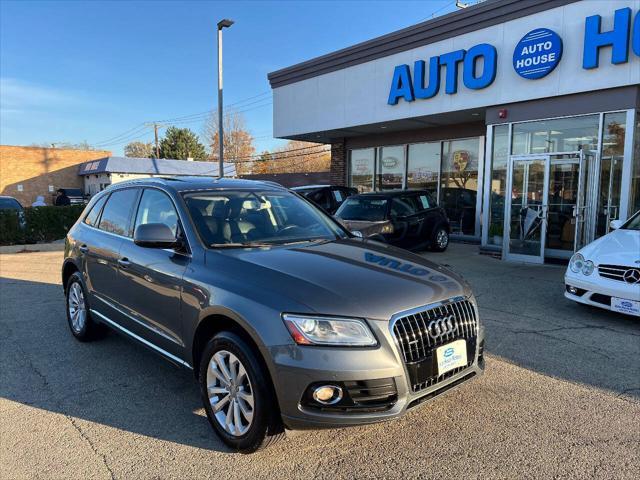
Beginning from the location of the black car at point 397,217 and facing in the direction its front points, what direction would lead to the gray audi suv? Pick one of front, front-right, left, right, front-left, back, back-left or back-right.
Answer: front-left

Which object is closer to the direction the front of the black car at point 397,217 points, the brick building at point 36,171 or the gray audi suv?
the gray audi suv

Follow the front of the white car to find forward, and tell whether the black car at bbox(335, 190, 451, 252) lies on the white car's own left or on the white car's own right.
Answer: on the white car's own right

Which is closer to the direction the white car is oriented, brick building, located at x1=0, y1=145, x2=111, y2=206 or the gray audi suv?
the gray audi suv
